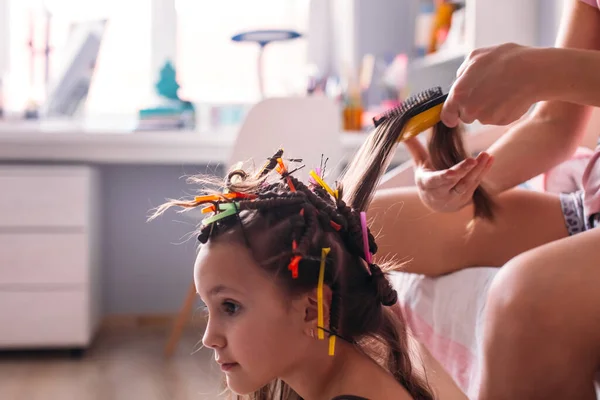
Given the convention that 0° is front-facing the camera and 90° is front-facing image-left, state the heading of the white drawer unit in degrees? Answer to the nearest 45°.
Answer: approximately 0°

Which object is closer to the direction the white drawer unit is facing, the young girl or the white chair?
the young girl

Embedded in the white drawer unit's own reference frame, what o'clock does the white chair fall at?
The white chair is roughly at 10 o'clock from the white drawer unit.
